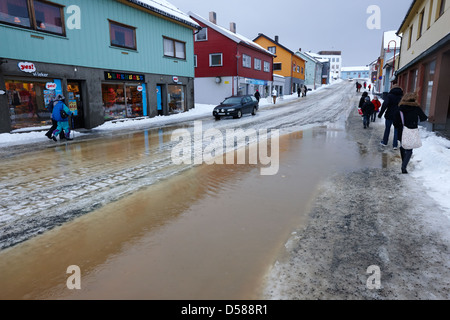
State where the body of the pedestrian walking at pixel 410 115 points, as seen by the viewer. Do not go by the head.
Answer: away from the camera

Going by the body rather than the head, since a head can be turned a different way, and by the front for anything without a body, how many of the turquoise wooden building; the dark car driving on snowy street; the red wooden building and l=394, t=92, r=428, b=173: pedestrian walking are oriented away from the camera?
1

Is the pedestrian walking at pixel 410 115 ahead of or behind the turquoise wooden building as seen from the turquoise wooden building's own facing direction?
ahead

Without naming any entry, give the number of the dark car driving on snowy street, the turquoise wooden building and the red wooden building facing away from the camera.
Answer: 0

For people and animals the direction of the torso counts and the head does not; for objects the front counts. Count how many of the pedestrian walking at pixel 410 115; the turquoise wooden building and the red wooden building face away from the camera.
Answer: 1

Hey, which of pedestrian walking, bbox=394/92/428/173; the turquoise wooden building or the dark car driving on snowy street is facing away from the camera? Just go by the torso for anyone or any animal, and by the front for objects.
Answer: the pedestrian walking

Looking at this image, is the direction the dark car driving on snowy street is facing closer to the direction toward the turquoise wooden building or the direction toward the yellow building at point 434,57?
the turquoise wooden building

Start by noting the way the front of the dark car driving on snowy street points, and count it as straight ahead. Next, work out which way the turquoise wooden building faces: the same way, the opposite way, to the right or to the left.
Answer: to the left

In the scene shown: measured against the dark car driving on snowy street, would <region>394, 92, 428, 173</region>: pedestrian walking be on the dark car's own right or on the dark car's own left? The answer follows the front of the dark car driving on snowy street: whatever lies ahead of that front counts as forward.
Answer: on the dark car's own left

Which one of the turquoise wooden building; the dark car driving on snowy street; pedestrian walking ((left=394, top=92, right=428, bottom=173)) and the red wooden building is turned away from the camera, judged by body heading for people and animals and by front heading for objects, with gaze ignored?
the pedestrian walking

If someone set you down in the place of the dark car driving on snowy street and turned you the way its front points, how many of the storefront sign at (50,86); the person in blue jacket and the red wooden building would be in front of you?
2

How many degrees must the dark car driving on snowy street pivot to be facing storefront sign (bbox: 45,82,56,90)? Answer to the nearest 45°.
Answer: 0° — it already faces it

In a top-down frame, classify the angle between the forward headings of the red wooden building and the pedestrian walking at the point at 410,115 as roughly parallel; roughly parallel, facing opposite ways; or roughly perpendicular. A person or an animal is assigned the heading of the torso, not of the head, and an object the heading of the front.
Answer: roughly perpendicular

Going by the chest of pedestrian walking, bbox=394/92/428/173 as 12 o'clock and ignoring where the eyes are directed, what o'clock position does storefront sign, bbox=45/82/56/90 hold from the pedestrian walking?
The storefront sign is roughly at 9 o'clock from the pedestrian walking.

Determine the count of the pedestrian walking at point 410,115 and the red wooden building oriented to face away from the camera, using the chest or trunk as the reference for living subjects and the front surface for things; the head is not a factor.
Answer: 1

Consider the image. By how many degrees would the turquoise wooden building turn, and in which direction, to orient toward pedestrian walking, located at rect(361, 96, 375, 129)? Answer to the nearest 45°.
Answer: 0° — it already faces them
